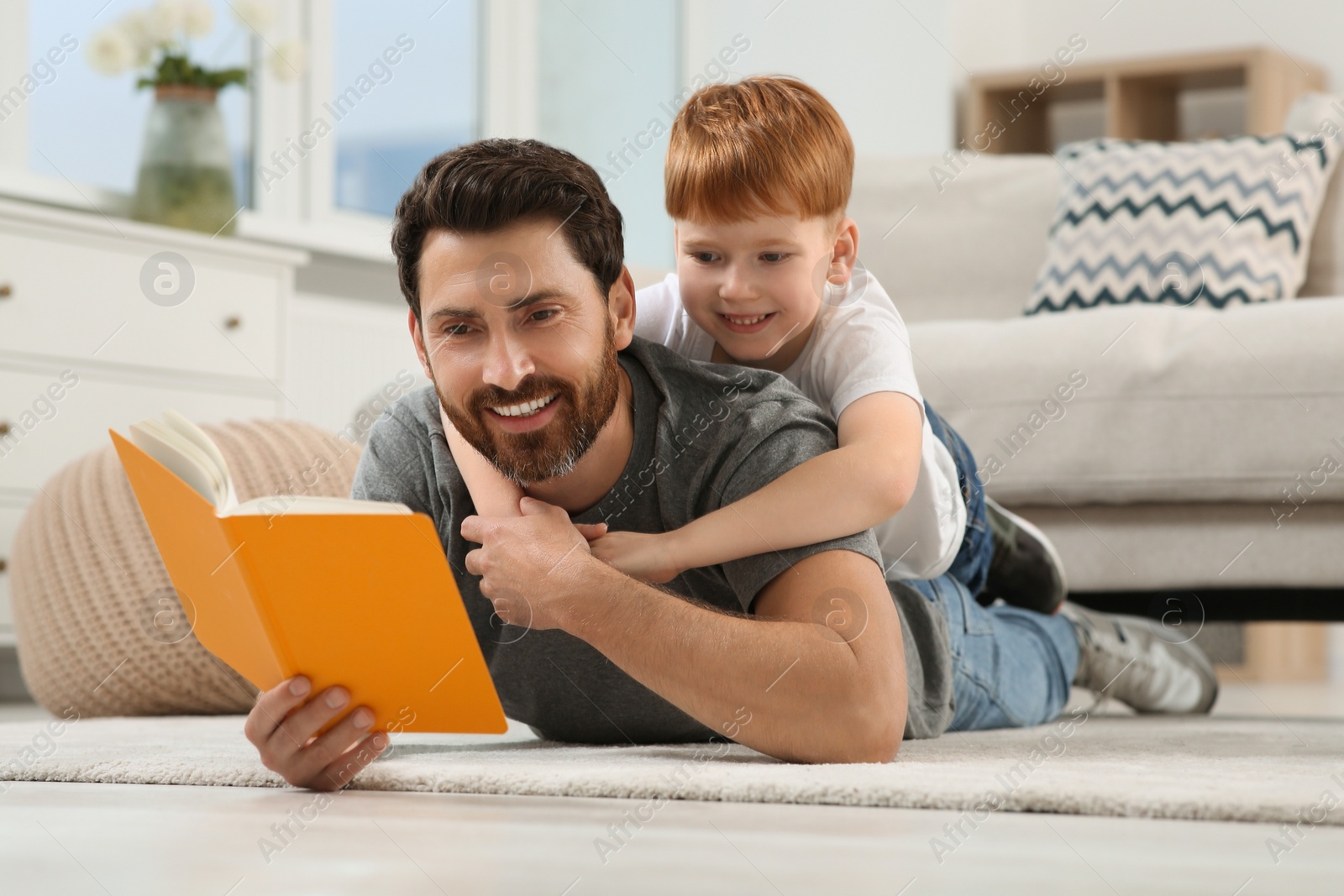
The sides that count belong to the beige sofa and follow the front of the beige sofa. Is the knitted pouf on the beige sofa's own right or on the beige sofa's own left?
on the beige sofa's own right

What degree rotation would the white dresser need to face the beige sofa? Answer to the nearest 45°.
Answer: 0° — it already faces it

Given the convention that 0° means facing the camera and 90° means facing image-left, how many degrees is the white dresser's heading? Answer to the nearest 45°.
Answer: approximately 315°

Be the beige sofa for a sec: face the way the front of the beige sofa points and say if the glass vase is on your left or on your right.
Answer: on your right

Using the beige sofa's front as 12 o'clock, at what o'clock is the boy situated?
The boy is roughly at 1 o'clock from the beige sofa.

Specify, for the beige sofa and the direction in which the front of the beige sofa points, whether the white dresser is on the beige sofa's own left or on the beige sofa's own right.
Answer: on the beige sofa's own right

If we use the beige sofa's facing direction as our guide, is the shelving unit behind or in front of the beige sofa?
behind
